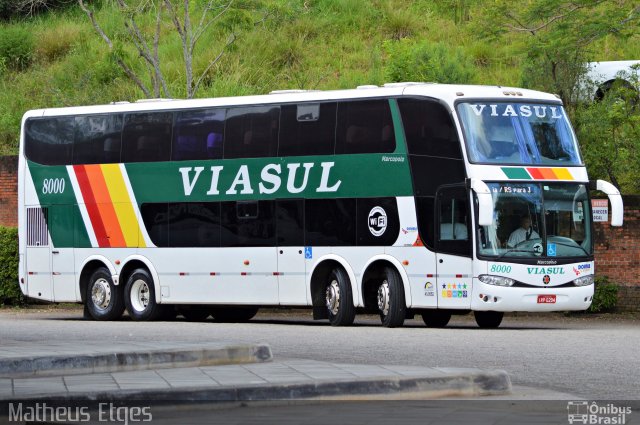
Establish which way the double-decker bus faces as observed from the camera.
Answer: facing the viewer and to the right of the viewer

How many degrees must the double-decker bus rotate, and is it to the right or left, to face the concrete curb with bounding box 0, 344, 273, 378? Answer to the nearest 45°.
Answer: approximately 45° to its right

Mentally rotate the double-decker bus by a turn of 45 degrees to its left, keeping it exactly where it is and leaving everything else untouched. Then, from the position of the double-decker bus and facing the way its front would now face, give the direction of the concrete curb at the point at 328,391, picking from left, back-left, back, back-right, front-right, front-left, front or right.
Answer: right

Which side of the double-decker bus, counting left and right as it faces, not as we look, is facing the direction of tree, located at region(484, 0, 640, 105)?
left
